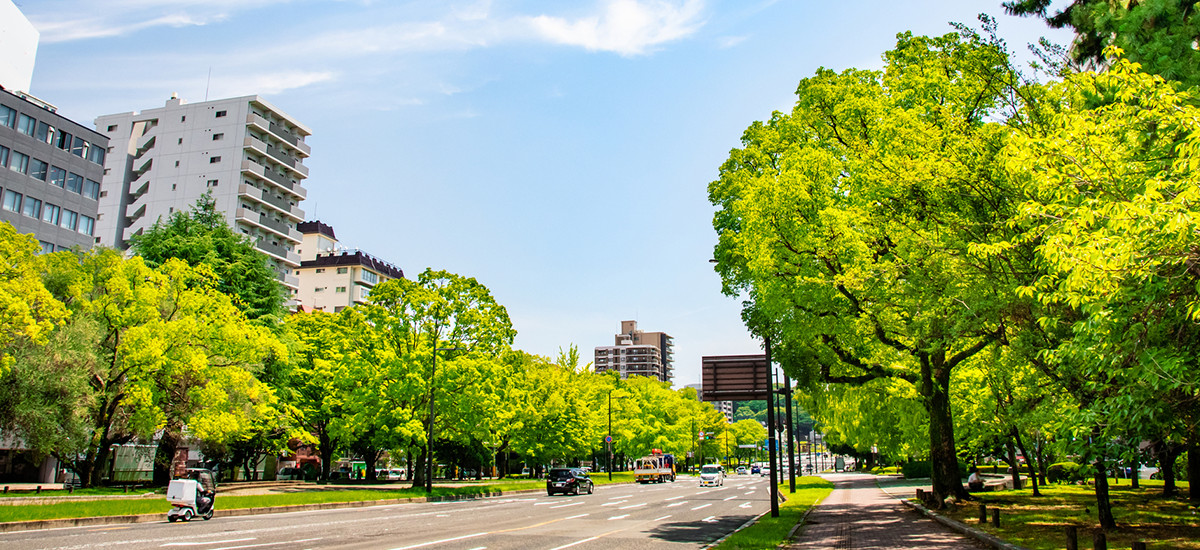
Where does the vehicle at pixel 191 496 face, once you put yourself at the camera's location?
facing away from the viewer and to the right of the viewer

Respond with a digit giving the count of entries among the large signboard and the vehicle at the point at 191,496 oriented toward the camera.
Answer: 0

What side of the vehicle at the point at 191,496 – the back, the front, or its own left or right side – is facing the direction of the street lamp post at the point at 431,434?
front

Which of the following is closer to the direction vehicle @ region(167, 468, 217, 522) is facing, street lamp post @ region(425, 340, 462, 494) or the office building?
the street lamp post

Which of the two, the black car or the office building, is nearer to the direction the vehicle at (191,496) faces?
the black car

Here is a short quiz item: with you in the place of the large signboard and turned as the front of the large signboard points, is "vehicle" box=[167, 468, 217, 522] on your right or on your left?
on your left

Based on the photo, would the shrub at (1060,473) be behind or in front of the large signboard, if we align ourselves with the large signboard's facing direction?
in front

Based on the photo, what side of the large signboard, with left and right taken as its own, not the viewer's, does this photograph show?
back
